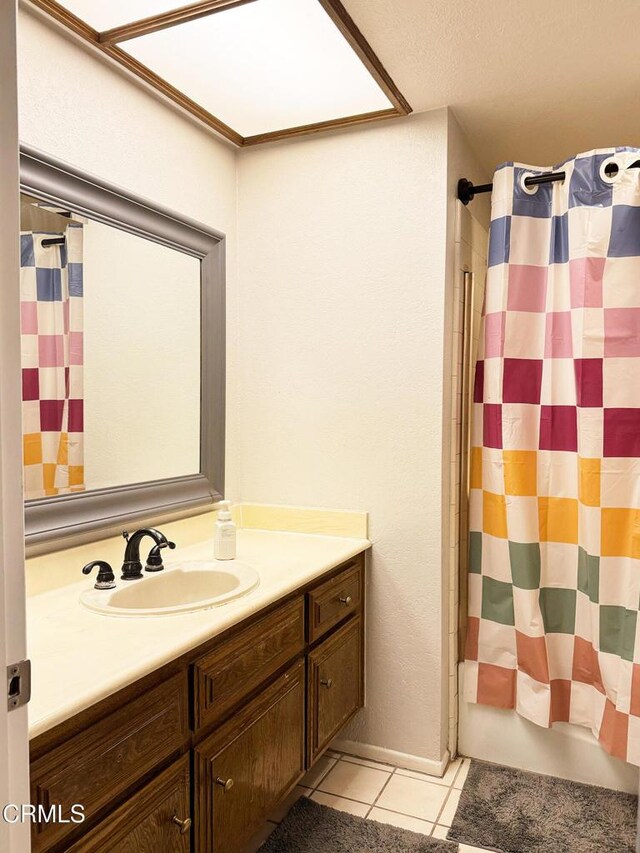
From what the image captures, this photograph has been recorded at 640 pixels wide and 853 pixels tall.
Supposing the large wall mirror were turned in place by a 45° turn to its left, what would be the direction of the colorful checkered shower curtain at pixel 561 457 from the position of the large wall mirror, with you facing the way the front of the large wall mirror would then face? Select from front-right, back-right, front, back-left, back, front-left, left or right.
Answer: front

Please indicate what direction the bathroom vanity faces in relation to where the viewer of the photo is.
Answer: facing the viewer and to the right of the viewer

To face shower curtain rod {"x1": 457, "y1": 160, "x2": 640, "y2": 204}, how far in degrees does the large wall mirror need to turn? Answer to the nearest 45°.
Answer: approximately 45° to its left

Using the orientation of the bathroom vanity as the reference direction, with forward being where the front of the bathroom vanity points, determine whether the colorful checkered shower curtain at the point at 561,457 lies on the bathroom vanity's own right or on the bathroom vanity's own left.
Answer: on the bathroom vanity's own left

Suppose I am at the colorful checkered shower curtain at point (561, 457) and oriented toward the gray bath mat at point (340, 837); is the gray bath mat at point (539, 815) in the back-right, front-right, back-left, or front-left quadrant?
front-left

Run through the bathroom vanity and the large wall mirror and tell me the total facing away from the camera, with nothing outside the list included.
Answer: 0
